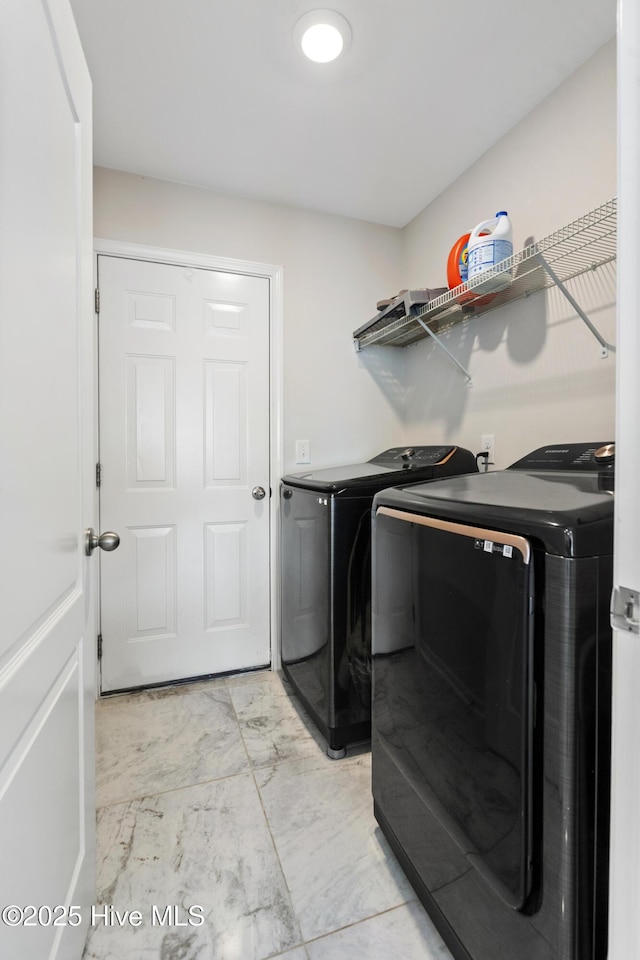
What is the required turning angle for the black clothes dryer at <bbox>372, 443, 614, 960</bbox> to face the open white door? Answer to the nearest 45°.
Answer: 0° — it already faces it

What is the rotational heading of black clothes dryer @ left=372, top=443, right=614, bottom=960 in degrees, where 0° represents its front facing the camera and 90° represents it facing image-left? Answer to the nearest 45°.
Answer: approximately 45°

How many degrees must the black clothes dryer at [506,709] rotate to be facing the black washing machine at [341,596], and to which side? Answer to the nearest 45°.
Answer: approximately 90° to its right

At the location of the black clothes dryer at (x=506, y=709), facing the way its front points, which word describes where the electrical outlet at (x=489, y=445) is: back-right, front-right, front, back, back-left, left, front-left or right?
back-right

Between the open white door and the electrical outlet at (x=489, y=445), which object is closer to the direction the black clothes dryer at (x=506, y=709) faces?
the open white door

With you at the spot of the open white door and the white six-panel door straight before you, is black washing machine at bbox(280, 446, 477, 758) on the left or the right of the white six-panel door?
right

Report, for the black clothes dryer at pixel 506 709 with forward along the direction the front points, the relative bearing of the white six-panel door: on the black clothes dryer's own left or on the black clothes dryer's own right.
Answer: on the black clothes dryer's own right
